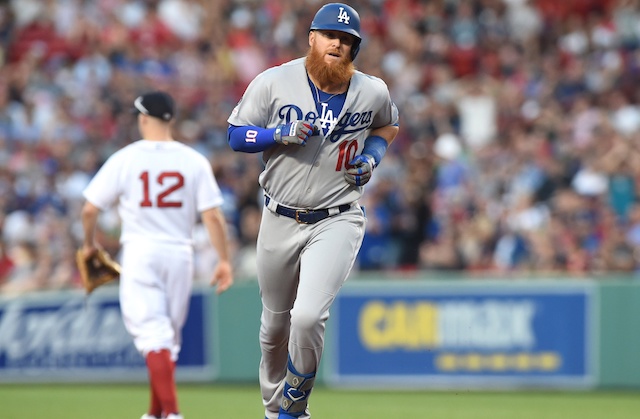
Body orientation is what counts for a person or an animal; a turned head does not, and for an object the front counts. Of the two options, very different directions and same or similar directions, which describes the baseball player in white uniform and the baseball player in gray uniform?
very different directions

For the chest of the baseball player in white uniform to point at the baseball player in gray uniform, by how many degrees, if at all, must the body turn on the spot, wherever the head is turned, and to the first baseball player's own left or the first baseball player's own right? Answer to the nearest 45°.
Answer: approximately 135° to the first baseball player's own right

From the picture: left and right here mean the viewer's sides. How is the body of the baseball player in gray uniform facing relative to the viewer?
facing the viewer

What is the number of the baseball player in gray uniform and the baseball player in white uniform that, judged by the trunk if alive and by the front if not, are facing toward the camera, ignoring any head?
1

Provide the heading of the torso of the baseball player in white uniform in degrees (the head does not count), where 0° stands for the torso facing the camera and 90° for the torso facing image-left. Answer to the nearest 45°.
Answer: approximately 180°

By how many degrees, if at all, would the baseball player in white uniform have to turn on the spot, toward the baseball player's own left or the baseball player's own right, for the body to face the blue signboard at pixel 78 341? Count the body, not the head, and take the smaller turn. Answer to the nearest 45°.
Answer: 0° — they already face it

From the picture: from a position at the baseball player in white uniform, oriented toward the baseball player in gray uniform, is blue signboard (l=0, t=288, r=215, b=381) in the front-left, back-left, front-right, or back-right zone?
back-left
